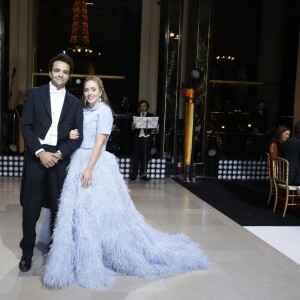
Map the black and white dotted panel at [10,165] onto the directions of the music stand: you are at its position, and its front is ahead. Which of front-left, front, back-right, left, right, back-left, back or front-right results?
left

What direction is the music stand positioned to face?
away from the camera

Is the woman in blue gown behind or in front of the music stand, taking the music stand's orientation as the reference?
behind

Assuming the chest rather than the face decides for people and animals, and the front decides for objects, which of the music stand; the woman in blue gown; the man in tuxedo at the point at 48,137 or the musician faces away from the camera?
the music stand

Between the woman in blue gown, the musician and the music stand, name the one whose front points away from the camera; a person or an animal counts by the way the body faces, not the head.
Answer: the music stand

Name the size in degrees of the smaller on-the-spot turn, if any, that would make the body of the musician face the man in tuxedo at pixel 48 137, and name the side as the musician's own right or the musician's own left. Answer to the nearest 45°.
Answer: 0° — they already face them

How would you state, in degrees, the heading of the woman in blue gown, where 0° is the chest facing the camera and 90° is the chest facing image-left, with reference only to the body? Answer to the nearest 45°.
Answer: approximately 45°
